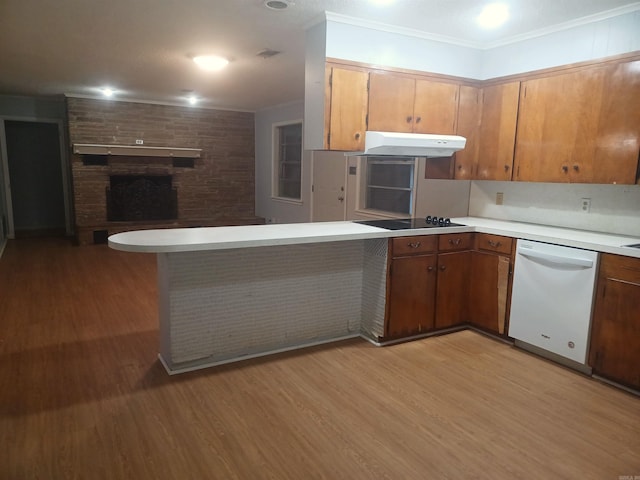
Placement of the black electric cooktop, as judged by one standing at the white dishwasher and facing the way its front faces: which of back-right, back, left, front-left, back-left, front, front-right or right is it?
front-right

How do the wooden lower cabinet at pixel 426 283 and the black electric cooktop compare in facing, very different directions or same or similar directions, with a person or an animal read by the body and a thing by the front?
same or similar directions

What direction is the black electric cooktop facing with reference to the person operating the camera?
facing the viewer and to the right of the viewer

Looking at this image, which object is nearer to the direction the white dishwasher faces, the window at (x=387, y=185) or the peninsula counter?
the peninsula counter

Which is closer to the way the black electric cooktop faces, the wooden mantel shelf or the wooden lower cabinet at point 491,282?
the wooden lower cabinet
